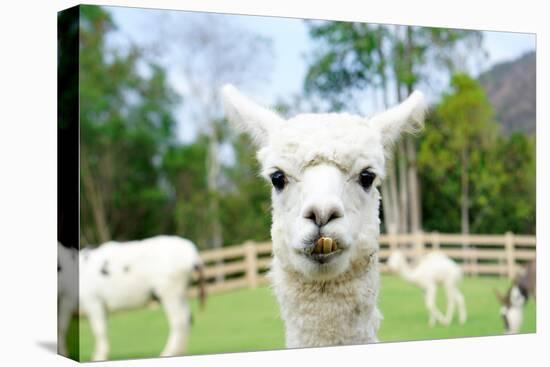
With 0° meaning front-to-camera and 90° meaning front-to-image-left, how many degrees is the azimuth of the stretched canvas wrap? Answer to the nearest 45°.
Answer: approximately 315°
